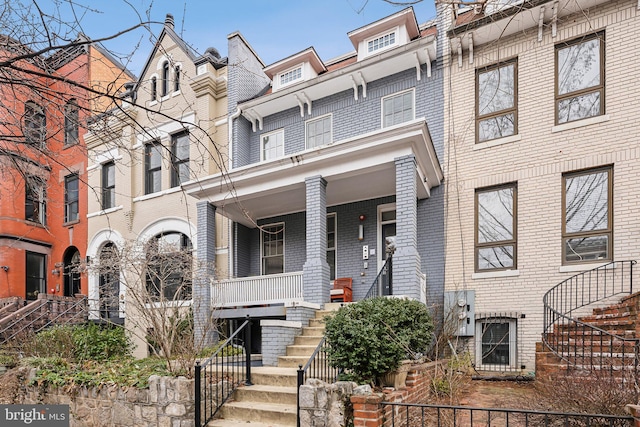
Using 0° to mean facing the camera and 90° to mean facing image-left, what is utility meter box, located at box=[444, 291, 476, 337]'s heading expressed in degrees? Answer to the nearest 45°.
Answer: approximately 0°

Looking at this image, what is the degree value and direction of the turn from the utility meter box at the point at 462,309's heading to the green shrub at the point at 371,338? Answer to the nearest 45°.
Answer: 0° — it already faces it

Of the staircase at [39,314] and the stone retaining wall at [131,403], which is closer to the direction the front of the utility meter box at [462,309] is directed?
the stone retaining wall

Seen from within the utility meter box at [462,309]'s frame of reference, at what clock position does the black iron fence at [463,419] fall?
The black iron fence is roughly at 12 o'clock from the utility meter box.
